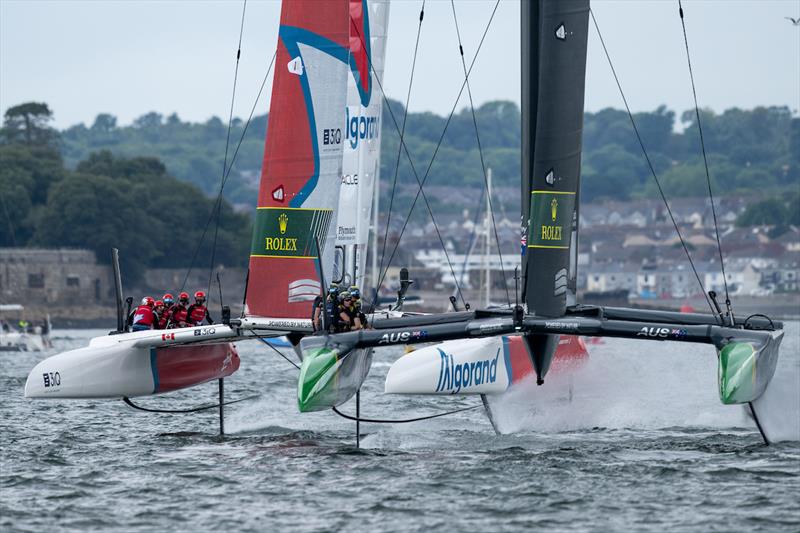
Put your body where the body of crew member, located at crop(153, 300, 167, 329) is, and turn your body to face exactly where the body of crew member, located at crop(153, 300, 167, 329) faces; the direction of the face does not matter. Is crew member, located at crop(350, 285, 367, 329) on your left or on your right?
on your left

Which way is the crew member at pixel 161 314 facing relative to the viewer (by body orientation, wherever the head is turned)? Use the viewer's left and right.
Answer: facing the viewer and to the left of the viewer

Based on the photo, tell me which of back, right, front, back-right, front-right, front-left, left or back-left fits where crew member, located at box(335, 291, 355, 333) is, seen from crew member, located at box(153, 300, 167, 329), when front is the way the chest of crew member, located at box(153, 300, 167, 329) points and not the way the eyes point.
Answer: left

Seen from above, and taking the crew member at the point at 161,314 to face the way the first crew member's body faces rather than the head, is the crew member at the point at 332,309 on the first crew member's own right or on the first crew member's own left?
on the first crew member's own left
